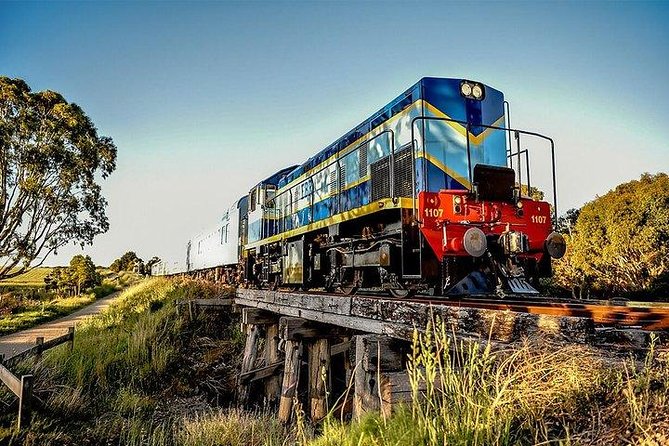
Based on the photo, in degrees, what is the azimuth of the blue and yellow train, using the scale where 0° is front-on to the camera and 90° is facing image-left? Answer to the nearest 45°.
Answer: approximately 315°

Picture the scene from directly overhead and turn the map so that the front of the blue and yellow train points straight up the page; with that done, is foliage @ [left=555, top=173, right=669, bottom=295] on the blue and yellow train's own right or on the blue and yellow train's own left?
on the blue and yellow train's own left

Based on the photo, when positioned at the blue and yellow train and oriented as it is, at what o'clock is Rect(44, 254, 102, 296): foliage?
The foliage is roughly at 6 o'clock from the blue and yellow train.
